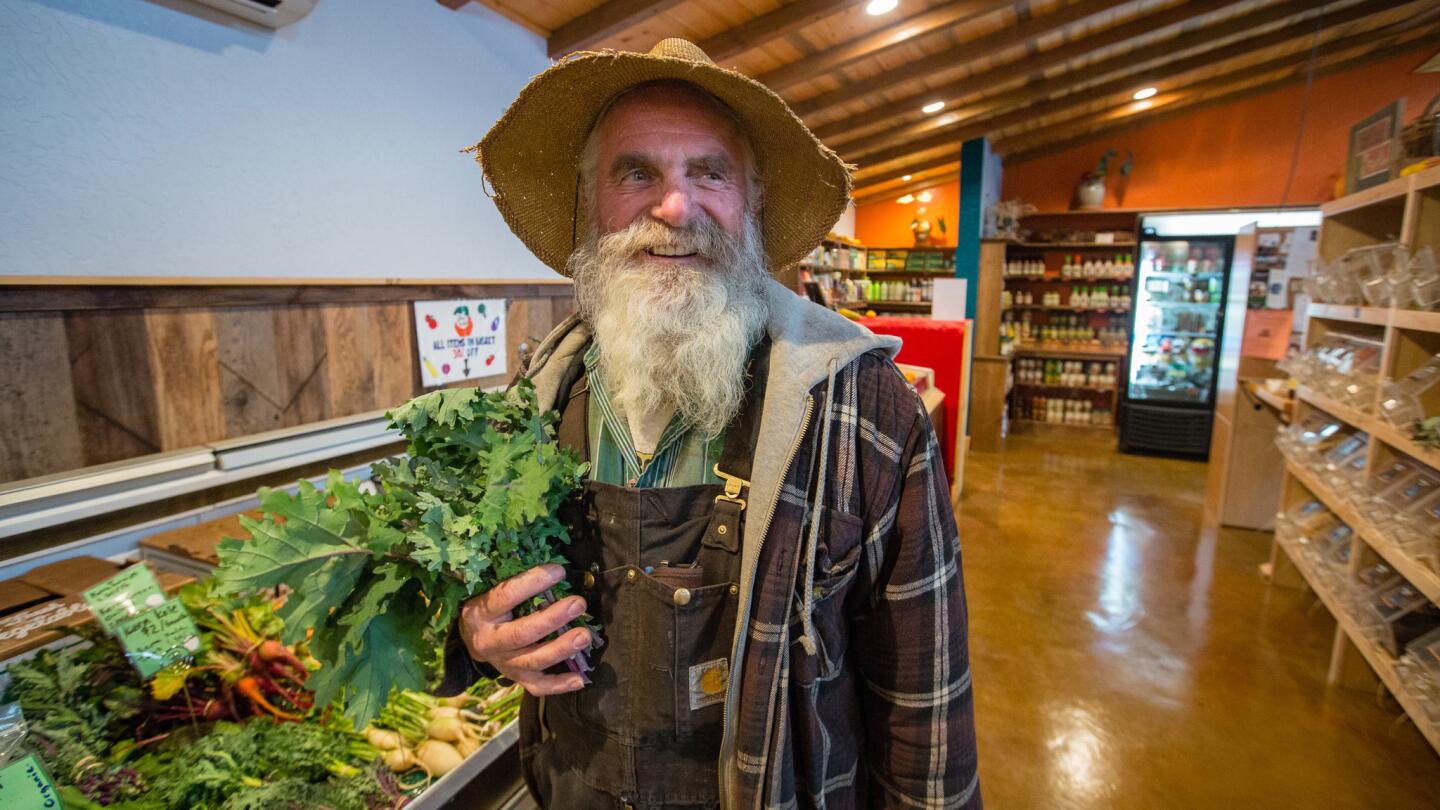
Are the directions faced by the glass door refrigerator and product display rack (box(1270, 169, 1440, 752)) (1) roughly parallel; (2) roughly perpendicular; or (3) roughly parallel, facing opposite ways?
roughly perpendicular

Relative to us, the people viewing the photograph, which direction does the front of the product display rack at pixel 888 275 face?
facing the viewer

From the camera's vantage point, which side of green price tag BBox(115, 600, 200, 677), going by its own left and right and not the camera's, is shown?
front

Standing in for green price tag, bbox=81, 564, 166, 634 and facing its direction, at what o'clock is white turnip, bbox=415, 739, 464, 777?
The white turnip is roughly at 10 o'clock from the green price tag.

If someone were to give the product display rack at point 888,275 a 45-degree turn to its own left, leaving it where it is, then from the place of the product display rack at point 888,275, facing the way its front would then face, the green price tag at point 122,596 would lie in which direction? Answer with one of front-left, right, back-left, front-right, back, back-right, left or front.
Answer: front-right

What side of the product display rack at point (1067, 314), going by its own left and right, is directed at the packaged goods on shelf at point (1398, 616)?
front

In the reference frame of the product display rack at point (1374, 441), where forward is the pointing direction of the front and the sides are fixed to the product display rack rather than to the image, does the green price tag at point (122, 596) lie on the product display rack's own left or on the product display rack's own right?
on the product display rack's own left

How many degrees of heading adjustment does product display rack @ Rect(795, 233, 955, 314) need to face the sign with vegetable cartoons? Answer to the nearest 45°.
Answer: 0° — it already faces it

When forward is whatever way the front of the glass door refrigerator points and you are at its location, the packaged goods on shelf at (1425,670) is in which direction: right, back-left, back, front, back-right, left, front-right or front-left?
front

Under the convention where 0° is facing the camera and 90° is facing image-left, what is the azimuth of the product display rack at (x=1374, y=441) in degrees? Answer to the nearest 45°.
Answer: approximately 90°
